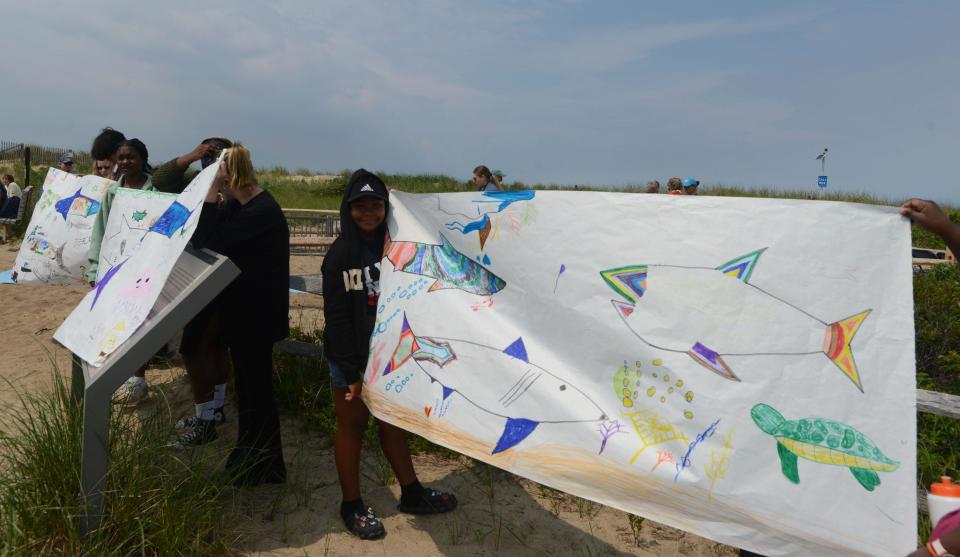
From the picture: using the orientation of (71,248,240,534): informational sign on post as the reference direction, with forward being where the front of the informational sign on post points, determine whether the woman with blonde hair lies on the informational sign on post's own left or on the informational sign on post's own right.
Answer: on the informational sign on post's own right

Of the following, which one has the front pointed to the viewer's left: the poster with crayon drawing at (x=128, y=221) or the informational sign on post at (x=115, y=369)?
the informational sign on post

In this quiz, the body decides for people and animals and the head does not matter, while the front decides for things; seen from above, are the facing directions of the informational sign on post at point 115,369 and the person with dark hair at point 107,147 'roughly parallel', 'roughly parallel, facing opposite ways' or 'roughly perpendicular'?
roughly perpendicular

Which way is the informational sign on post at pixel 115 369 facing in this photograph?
to the viewer's left

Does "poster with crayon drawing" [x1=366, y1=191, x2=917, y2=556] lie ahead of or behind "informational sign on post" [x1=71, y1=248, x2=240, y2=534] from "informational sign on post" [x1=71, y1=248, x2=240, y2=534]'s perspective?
behind

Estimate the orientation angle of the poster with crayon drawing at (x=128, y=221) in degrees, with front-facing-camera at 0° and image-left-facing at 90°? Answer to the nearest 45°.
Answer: approximately 0°

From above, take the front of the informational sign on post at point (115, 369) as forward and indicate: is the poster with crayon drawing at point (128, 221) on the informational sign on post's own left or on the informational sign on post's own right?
on the informational sign on post's own right

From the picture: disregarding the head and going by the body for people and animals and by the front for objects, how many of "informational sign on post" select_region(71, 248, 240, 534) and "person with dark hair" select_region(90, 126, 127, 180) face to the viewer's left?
1
